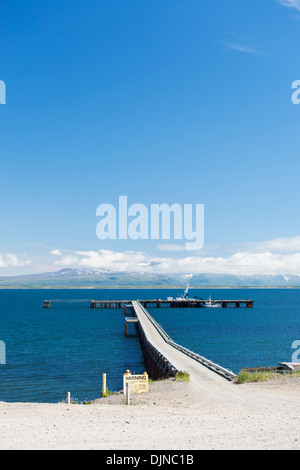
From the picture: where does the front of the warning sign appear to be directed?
toward the camera
